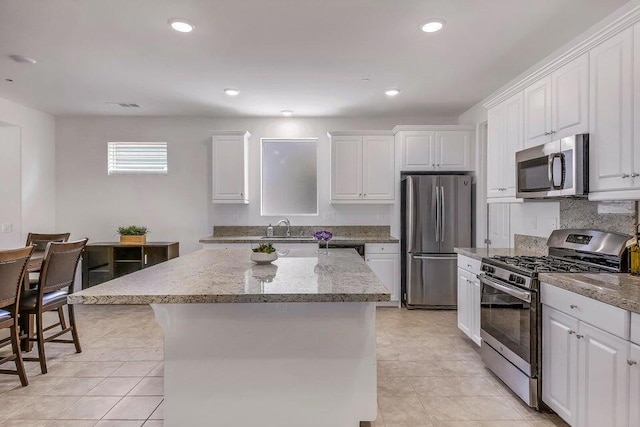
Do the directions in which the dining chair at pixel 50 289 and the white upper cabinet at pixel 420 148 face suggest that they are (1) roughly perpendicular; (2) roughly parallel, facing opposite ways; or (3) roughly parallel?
roughly perpendicular

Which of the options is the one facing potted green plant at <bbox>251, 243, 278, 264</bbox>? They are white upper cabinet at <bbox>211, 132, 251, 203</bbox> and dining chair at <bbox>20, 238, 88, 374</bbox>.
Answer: the white upper cabinet

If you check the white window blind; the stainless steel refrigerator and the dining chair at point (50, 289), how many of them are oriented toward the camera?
2

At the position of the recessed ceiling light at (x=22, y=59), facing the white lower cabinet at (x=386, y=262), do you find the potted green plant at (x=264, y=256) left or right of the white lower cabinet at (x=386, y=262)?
right

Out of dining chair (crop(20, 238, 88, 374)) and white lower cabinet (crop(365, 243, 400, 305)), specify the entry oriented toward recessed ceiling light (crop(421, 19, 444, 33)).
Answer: the white lower cabinet

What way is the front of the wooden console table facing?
toward the camera

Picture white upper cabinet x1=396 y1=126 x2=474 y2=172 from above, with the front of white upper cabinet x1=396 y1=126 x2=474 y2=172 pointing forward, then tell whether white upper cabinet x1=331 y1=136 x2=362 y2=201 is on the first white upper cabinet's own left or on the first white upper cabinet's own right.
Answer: on the first white upper cabinet's own right

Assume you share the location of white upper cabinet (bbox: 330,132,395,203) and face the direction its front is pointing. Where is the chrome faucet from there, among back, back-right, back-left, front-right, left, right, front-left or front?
right

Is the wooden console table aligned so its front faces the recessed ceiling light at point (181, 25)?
yes

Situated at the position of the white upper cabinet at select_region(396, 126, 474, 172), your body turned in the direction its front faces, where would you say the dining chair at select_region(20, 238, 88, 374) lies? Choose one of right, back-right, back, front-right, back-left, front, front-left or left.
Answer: front-right

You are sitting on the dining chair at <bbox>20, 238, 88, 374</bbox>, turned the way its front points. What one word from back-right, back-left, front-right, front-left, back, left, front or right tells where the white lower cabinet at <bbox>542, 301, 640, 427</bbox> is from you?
back

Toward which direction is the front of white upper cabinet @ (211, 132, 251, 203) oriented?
toward the camera

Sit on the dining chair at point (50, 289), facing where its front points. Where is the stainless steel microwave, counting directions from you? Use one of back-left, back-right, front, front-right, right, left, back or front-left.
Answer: back

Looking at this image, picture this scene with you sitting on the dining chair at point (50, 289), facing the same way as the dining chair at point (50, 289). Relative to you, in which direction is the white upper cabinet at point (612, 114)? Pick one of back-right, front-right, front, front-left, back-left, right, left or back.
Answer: back

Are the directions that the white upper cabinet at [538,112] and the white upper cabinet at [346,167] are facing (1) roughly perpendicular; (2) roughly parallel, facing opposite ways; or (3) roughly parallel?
roughly perpendicular
